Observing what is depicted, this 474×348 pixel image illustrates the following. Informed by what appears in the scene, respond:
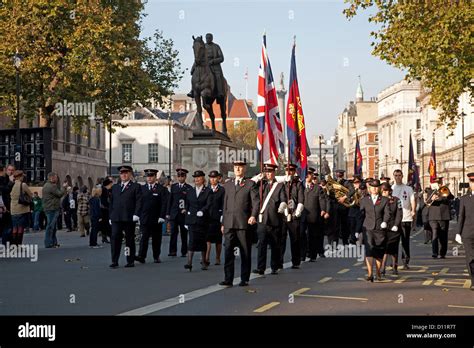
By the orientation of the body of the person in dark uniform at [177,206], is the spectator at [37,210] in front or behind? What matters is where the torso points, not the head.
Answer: behind

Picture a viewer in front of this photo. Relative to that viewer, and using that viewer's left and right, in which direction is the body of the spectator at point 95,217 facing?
facing to the right of the viewer

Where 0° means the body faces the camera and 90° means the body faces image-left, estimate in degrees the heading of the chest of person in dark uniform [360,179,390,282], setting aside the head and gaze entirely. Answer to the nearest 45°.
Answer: approximately 0°
